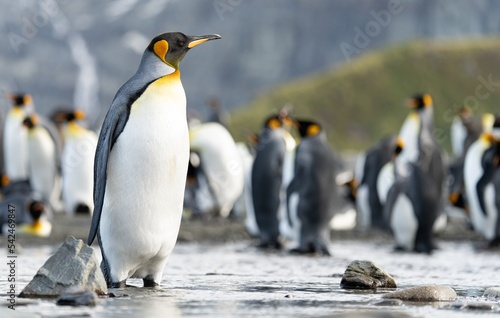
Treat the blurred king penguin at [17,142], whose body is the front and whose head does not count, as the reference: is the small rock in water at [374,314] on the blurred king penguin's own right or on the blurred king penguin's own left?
on the blurred king penguin's own left

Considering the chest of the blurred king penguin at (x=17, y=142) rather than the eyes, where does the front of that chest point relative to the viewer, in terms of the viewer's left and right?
facing the viewer and to the left of the viewer

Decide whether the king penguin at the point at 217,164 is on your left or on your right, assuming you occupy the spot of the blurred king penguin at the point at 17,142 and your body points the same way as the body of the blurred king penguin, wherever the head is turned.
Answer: on your left

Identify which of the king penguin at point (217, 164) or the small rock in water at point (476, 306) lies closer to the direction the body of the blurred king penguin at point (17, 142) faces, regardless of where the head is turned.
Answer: the small rock in water

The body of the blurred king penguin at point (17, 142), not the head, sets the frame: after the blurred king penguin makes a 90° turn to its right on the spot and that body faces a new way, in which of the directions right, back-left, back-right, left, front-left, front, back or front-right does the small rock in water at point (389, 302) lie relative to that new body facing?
back-left

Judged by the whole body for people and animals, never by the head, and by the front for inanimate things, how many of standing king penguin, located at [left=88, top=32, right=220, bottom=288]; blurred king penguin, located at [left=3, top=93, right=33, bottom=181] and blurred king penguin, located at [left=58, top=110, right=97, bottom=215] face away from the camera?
0

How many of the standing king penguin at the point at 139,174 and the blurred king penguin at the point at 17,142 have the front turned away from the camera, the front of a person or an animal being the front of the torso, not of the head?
0

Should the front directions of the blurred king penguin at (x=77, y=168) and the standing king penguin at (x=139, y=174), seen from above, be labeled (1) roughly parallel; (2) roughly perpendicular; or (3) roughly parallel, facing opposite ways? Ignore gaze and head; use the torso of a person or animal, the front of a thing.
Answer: roughly perpendicular

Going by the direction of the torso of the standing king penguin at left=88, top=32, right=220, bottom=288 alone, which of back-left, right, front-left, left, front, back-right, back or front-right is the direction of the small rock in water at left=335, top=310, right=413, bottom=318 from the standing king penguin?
front

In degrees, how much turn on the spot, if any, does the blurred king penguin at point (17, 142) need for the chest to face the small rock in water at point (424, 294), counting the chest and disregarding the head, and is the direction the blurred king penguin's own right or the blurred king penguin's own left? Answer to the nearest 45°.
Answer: approximately 45° to the blurred king penguin's own left

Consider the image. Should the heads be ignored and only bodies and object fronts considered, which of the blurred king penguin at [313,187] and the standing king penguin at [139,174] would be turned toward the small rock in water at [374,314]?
the standing king penguin

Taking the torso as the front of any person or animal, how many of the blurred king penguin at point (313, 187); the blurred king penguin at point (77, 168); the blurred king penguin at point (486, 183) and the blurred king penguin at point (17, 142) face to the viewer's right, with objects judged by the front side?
0

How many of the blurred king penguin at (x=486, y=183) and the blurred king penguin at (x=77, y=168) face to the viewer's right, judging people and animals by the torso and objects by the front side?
0

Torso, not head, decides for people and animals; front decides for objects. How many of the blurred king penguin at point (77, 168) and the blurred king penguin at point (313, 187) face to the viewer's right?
0

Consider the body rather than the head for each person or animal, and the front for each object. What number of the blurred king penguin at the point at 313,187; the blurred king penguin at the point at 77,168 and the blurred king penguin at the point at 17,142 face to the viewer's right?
0

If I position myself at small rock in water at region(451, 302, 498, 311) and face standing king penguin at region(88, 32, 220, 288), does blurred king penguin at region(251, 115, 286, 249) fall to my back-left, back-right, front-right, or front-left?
front-right
